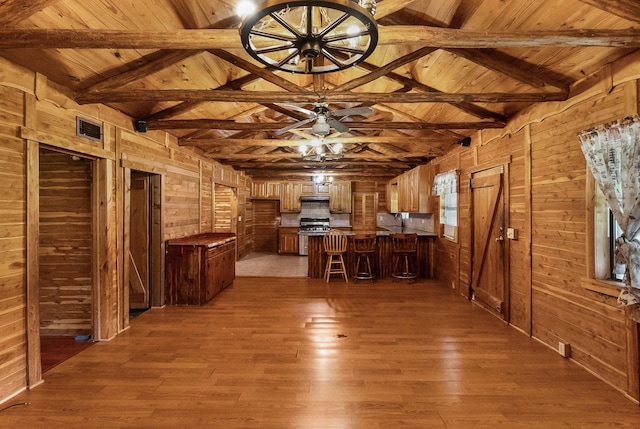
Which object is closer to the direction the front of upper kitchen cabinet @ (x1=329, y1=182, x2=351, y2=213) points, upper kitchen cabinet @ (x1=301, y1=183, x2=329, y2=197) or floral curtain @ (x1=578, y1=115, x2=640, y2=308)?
the floral curtain

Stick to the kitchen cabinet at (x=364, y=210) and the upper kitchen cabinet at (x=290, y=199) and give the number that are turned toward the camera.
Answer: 2

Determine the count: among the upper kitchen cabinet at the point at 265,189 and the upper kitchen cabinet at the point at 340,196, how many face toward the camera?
2

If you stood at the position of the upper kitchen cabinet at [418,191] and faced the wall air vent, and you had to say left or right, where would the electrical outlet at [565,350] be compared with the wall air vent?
left

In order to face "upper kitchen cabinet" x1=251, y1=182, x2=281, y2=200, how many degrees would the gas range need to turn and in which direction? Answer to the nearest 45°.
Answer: approximately 90° to its right

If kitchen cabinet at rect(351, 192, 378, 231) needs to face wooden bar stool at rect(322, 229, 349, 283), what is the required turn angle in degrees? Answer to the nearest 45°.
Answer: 0° — it already faces it

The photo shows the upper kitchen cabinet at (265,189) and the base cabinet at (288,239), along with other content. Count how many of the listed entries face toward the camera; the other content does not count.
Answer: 2

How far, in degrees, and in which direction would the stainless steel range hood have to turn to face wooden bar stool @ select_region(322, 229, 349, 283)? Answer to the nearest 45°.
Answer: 0° — it already faces it
